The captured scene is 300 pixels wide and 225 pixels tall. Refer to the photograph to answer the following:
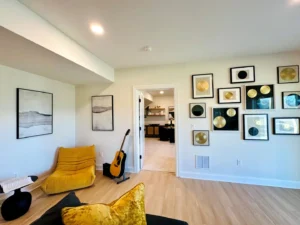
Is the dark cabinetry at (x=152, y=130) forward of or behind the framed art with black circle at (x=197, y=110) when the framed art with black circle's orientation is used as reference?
behind

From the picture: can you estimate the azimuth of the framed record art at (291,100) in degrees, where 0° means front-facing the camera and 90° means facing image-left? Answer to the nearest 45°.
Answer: approximately 0°

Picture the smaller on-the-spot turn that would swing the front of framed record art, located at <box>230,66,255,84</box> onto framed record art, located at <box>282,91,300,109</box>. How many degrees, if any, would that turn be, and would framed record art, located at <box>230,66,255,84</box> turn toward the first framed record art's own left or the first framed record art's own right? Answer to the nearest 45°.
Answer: approximately 90° to the first framed record art's own left

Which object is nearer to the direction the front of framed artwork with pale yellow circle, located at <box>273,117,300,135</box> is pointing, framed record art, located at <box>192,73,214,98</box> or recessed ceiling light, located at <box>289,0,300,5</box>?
the recessed ceiling light

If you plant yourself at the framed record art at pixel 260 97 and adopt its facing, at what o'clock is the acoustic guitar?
The acoustic guitar is roughly at 2 o'clock from the framed record art.

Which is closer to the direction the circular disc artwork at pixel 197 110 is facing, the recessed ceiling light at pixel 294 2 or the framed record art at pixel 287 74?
the recessed ceiling light

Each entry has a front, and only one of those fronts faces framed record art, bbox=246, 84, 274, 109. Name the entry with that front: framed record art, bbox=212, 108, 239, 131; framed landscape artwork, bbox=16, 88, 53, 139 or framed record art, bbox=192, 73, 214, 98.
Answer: the framed landscape artwork

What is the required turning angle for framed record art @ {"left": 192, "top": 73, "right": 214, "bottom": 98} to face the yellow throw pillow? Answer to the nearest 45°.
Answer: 0° — it already faces it
